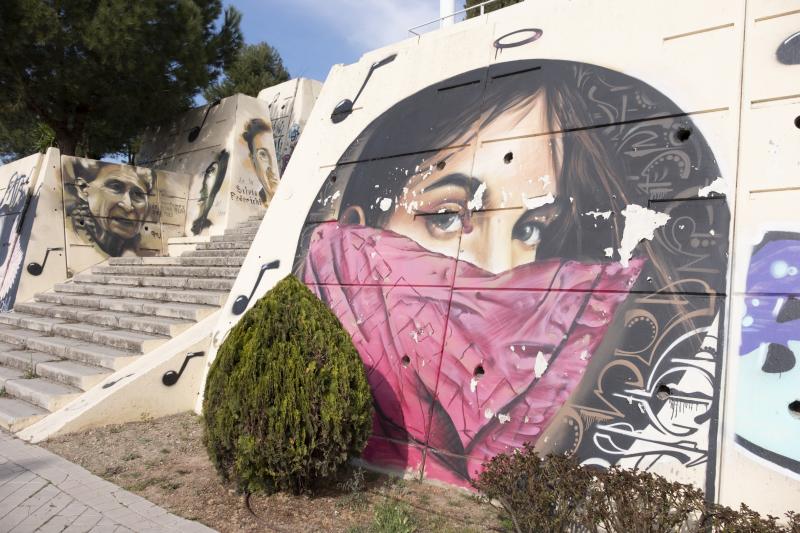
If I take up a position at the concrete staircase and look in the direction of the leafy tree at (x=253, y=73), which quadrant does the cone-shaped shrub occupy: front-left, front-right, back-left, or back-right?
back-right

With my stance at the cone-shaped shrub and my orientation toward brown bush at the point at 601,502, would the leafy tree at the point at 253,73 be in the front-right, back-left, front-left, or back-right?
back-left

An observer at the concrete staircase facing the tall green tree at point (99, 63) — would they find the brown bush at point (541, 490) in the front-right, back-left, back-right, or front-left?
back-right

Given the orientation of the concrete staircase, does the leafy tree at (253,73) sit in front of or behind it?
behind

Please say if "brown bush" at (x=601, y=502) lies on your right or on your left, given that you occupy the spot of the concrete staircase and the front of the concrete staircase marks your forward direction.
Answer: on your left

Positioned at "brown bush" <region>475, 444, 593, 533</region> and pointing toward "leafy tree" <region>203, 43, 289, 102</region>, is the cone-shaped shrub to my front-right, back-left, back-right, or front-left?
front-left

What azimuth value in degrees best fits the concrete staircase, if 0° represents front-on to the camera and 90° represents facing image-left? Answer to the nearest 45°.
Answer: approximately 45°

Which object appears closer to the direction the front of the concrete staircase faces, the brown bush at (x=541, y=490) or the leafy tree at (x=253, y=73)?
the brown bush

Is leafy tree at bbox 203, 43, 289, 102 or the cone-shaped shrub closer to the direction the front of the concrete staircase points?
the cone-shaped shrub

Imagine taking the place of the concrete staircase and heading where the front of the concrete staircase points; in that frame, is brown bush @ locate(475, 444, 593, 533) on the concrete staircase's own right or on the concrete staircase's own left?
on the concrete staircase's own left

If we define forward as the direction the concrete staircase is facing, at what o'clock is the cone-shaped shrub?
The cone-shaped shrub is roughly at 10 o'clock from the concrete staircase.
